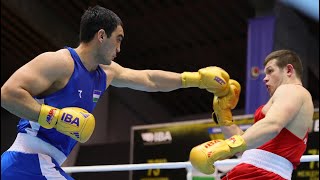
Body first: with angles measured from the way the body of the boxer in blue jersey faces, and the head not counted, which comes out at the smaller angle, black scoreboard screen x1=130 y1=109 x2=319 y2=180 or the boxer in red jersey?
the boxer in red jersey

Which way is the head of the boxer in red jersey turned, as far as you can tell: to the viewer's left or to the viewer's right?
to the viewer's left

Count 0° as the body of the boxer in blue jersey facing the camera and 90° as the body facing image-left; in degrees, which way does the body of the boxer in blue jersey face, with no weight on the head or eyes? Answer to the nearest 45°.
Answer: approximately 315°

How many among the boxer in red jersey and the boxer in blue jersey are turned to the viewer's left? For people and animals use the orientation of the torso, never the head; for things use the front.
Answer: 1

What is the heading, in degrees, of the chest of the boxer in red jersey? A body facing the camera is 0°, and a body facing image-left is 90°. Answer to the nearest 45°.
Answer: approximately 90°

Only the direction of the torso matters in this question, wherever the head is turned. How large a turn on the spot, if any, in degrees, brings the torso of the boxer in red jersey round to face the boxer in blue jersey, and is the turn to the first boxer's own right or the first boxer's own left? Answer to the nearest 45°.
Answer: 0° — they already face them

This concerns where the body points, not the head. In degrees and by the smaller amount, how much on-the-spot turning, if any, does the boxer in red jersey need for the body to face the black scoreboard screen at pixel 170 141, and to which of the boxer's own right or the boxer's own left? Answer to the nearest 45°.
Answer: approximately 90° to the boxer's own right

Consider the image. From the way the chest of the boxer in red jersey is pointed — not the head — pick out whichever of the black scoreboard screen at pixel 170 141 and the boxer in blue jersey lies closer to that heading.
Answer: the boxer in blue jersey

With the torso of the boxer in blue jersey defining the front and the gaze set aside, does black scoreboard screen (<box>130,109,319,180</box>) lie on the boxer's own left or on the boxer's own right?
on the boxer's own left

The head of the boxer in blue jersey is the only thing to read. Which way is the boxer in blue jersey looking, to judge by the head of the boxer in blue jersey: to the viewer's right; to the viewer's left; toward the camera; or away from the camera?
to the viewer's right
